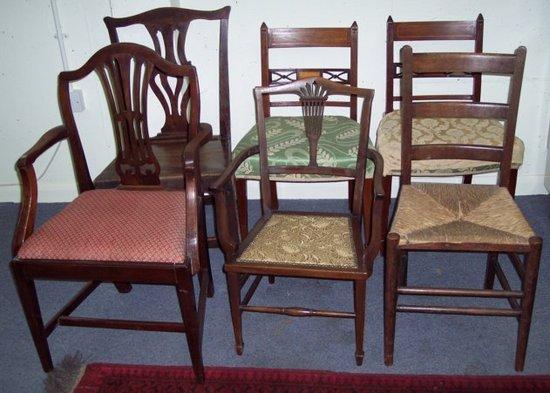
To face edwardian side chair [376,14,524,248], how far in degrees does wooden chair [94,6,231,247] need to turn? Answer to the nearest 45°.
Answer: approximately 90° to its left

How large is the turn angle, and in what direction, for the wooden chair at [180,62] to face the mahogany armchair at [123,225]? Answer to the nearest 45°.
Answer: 0° — it already faces it

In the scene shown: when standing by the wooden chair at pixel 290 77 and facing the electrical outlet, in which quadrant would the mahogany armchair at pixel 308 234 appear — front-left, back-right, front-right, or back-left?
back-left

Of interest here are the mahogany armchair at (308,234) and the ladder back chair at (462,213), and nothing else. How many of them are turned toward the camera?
2

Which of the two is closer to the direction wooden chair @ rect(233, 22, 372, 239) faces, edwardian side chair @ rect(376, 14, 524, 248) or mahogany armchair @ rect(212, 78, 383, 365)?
the mahogany armchair

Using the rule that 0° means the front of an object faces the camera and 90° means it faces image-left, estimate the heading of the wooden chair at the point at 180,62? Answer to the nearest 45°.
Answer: approximately 0°

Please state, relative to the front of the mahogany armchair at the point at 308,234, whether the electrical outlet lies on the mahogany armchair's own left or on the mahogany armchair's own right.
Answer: on the mahogany armchair's own right

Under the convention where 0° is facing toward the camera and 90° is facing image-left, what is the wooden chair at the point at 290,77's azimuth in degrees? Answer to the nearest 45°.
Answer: approximately 0°

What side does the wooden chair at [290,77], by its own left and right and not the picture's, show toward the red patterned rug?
front
